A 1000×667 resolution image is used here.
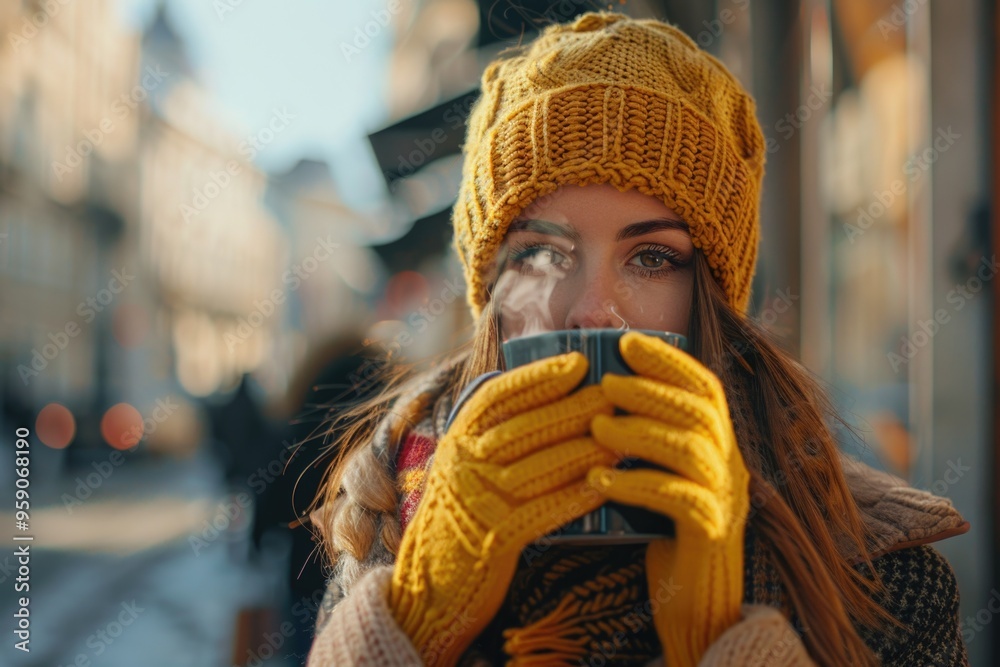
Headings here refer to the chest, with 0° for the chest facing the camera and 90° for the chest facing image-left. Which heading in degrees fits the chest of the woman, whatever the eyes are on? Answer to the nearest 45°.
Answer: approximately 0°
